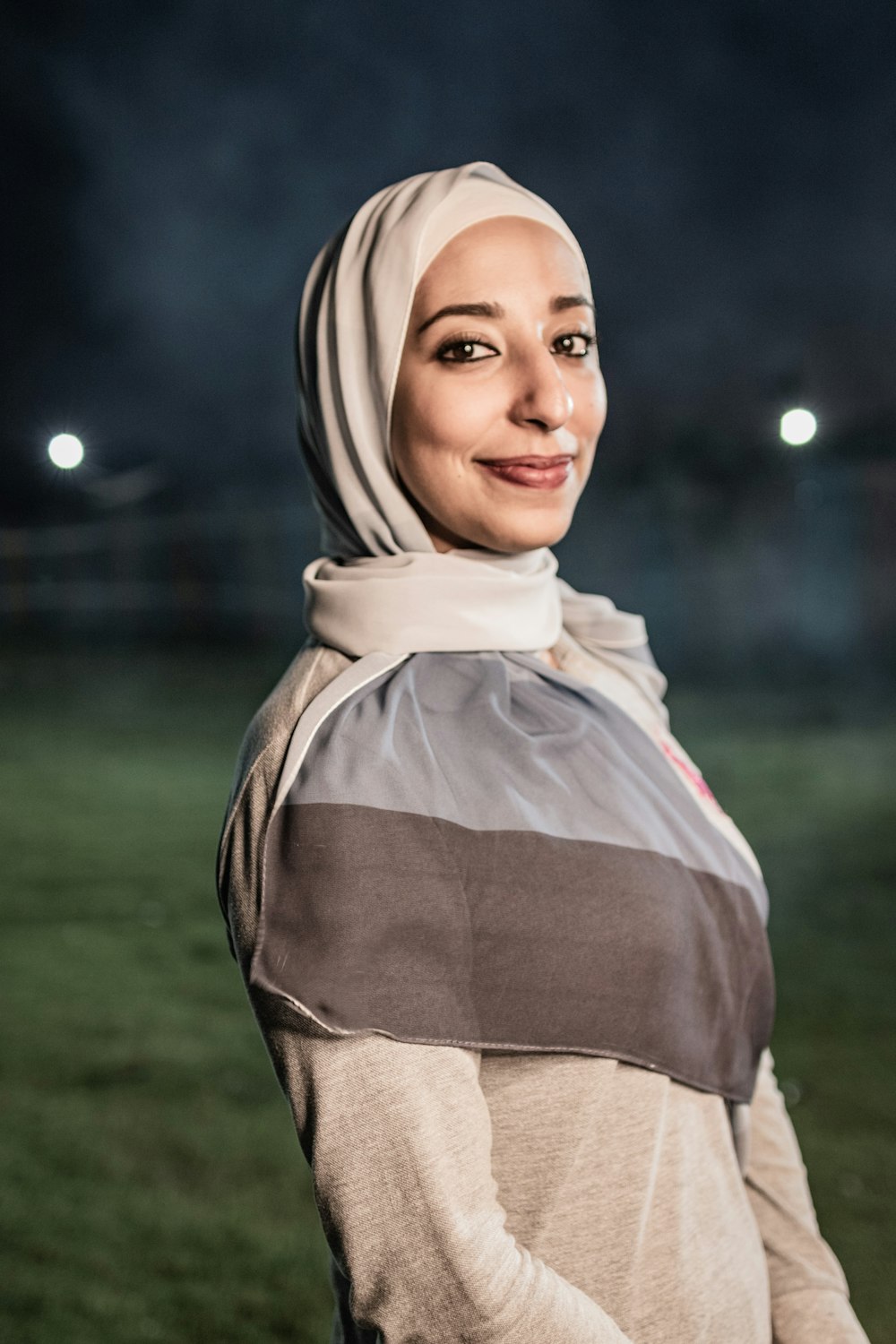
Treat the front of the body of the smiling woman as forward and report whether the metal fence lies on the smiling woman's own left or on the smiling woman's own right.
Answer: on the smiling woman's own left

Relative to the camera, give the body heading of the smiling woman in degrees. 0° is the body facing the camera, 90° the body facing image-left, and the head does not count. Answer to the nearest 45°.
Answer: approximately 315°
